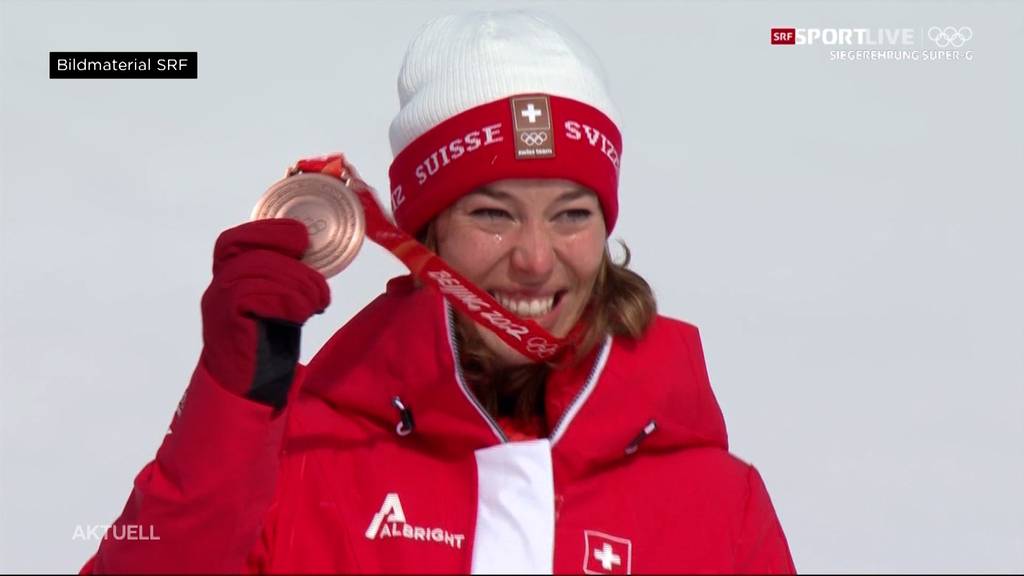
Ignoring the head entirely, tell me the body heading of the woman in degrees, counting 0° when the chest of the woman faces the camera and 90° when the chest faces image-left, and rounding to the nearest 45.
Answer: approximately 0°
